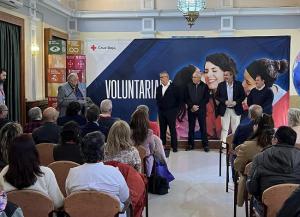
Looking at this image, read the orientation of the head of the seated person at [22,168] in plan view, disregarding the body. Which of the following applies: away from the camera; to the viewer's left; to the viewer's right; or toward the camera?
away from the camera

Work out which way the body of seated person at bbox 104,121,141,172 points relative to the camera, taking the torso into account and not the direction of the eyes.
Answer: away from the camera

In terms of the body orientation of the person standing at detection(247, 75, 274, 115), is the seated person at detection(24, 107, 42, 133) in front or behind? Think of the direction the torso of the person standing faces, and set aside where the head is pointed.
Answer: in front

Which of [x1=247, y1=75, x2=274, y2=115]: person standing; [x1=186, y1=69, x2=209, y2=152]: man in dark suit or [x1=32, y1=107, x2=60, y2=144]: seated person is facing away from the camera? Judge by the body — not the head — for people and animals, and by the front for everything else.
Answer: the seated person

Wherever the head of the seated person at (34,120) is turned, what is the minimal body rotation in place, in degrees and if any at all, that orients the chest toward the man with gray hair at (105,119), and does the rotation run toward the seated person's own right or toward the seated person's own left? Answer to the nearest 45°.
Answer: approximately 45° to the seated person's own right

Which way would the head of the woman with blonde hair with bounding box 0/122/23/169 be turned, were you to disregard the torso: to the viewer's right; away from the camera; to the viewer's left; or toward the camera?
away from the camera

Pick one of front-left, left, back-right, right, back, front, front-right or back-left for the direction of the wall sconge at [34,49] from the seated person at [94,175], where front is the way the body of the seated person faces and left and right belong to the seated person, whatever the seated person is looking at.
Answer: front

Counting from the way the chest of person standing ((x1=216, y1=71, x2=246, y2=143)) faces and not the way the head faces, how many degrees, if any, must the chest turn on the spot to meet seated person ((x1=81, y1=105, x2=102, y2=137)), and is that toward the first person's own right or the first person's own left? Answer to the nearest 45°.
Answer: approximately 45° to the first person's own right

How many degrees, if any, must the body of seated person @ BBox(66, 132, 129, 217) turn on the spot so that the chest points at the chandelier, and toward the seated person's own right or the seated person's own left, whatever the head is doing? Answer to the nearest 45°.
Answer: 0° — they already face it

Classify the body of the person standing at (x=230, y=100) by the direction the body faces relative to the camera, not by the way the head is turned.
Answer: toward the camera

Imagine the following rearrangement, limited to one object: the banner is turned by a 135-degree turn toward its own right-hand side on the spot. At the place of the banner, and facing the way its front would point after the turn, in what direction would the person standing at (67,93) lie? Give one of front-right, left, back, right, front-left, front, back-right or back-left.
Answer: left

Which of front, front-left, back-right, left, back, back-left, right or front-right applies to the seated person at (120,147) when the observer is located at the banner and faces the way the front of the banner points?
front

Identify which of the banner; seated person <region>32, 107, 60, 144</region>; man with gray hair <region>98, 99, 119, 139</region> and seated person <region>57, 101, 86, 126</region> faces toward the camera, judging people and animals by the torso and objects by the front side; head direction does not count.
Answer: the banner

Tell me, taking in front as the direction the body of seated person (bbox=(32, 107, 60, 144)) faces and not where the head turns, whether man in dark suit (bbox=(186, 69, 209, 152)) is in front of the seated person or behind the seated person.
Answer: in front

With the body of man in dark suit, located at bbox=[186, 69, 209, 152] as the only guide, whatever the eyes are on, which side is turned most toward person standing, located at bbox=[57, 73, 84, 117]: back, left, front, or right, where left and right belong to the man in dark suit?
right

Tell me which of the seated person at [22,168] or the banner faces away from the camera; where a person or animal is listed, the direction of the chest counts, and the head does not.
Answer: the seated person

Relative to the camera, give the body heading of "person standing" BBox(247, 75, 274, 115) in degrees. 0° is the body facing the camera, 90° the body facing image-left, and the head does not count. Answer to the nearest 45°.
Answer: approximately 45°

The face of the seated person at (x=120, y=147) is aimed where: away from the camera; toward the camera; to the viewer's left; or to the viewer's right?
away from the camera

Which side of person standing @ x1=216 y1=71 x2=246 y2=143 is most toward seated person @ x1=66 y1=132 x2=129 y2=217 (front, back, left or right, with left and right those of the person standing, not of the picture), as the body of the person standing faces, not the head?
front

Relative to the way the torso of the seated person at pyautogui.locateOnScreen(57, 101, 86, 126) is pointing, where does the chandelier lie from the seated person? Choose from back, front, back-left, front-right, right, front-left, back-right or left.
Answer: front-right

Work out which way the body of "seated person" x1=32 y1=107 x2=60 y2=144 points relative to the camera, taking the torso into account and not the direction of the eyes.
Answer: away from the camera

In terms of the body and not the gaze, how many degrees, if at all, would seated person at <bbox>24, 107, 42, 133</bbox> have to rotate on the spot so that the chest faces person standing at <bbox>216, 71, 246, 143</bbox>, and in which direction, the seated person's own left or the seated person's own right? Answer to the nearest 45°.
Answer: approximately 90° to the seated person's own right
